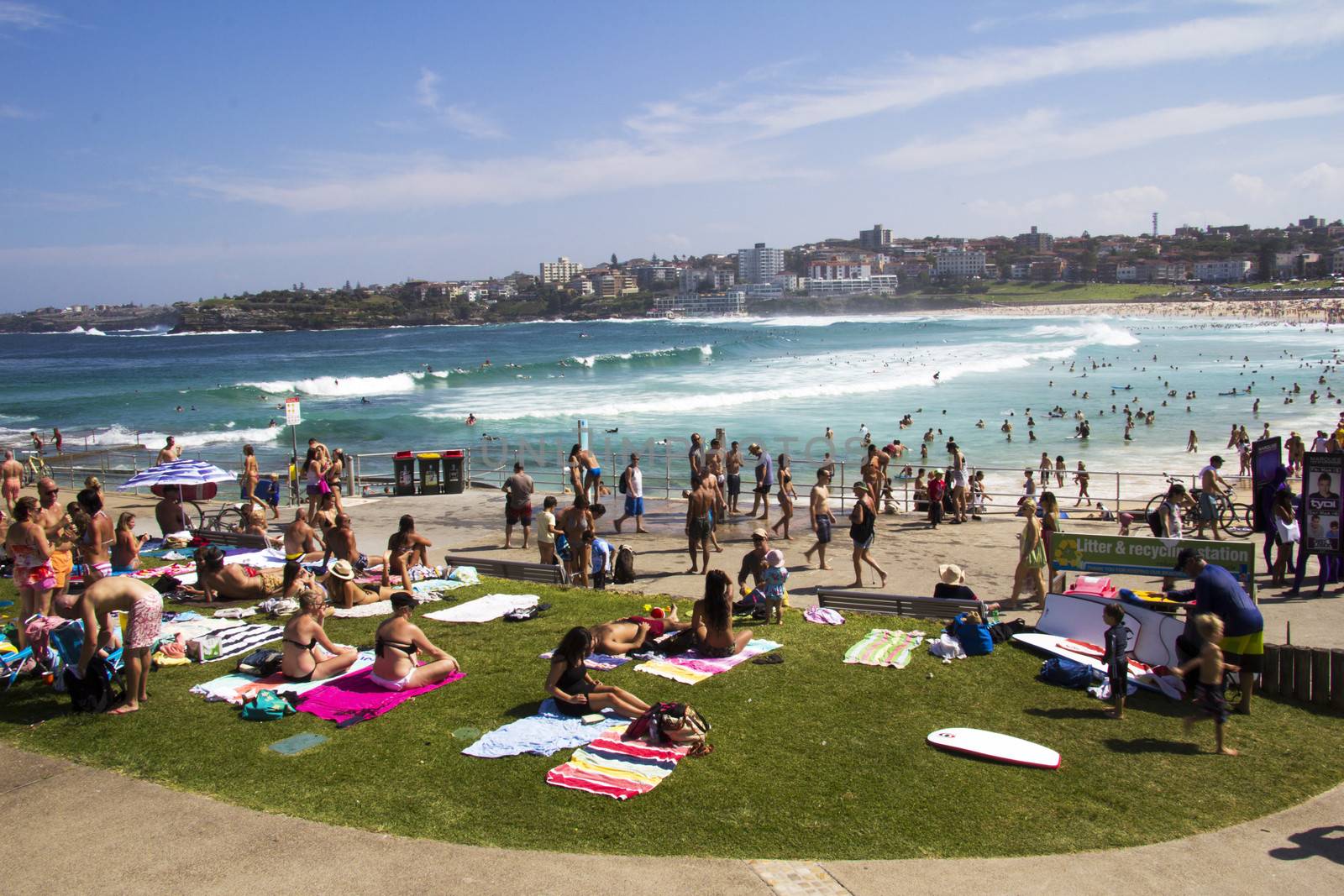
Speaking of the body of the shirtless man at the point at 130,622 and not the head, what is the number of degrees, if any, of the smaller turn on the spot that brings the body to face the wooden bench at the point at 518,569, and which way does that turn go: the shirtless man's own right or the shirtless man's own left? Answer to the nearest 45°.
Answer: approximately 135° to the shirtless man's own right

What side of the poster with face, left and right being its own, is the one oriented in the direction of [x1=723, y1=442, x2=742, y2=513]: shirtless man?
right

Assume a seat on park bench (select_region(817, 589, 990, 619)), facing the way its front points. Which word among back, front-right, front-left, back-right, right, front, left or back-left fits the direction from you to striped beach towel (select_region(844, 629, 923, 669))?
back

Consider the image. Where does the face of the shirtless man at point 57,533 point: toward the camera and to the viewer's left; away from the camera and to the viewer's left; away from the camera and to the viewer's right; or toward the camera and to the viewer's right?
toward the camera and to the viewer's right

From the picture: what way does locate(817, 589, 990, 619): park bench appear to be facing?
away from the camera

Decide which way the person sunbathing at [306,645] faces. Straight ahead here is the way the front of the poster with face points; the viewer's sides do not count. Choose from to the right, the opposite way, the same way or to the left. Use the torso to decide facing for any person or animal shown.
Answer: the opposite way

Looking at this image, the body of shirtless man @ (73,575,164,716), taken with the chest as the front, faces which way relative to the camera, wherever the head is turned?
to the viewer's left

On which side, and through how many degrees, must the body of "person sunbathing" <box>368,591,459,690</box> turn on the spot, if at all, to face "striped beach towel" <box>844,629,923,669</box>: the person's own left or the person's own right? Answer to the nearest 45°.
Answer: approximately 45° to the person's own right

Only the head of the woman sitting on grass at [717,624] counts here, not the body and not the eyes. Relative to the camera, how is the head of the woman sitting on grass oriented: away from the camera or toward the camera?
away from the camera

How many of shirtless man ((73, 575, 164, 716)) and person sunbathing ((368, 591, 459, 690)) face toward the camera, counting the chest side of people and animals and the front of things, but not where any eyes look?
0
